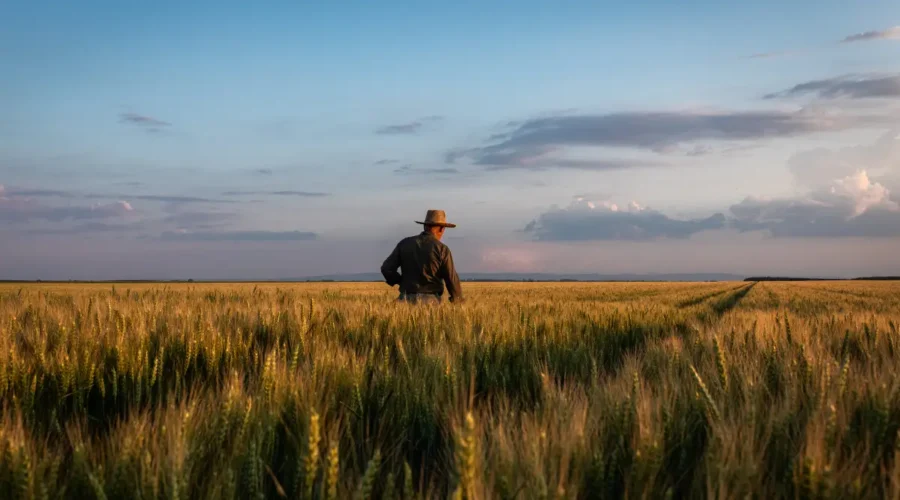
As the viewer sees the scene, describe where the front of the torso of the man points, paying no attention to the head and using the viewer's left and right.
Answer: facing away from the viewer and to the right of the viewer
